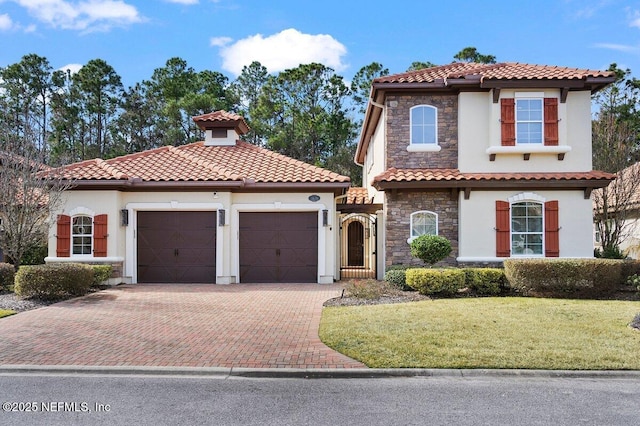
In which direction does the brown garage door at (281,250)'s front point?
toward the camera

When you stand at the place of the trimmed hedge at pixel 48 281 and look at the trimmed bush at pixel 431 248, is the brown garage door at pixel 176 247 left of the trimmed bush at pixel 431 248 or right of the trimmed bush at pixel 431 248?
left

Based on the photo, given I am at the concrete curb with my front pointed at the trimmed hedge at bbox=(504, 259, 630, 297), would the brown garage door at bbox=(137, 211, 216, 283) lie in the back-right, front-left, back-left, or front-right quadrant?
front-left

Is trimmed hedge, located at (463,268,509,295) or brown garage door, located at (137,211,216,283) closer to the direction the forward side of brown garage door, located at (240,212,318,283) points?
the trimmed hedge

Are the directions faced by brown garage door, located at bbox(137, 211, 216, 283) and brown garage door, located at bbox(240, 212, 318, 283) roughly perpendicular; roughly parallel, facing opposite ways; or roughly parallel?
roughly parallel

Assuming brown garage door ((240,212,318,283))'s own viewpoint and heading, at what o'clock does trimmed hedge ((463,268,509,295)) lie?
The trimmed hedge is roughly at 10 o'clock from the brown garage door.

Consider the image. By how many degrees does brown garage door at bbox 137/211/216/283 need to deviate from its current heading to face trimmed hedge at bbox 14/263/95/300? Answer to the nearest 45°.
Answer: approximately 45° to its right

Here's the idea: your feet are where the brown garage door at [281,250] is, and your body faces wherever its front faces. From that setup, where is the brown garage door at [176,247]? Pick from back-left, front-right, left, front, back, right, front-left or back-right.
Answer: right

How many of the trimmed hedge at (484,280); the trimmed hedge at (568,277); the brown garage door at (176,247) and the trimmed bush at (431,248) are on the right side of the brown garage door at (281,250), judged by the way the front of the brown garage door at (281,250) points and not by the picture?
1

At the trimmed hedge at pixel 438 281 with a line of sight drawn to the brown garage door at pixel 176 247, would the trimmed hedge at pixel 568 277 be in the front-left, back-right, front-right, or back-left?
back-right

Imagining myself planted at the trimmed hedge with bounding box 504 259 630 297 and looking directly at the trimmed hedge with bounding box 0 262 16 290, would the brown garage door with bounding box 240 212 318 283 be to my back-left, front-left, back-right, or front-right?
front-right

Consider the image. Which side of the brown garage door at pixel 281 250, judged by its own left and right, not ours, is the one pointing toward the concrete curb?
front

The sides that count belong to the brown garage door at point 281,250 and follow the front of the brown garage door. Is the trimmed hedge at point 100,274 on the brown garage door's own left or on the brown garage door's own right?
on the brown garage door's own right

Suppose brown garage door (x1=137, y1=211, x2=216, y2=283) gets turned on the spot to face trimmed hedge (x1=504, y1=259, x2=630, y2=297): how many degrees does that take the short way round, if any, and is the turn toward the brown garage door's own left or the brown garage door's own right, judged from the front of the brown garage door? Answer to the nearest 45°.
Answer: approximately 45° to the brown garage door's own left

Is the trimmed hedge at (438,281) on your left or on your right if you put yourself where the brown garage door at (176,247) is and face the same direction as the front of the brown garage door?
on your left

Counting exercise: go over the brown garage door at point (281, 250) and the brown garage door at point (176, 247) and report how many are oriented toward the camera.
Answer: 2

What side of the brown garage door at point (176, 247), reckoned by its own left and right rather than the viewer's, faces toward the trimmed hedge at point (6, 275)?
right
